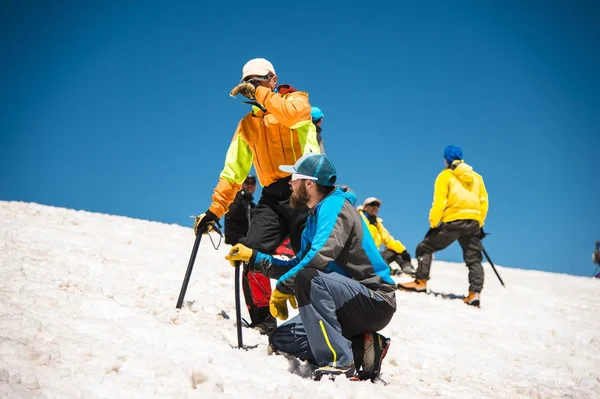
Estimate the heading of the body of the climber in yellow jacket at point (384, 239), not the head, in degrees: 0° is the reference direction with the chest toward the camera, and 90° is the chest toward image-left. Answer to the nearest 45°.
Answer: approximately 315°

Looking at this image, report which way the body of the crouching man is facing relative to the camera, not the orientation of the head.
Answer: to the viewer's left

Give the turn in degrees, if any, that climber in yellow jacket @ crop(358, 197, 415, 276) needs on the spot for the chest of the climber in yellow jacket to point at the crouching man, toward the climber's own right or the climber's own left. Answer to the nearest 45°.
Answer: approximately 45° to the climber's own right

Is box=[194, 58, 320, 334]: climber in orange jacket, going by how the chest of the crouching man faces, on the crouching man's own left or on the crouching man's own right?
on the crouching man's own right

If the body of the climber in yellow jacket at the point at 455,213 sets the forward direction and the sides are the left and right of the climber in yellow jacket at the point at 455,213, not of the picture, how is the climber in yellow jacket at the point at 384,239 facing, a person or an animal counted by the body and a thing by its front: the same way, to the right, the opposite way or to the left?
the opposite way

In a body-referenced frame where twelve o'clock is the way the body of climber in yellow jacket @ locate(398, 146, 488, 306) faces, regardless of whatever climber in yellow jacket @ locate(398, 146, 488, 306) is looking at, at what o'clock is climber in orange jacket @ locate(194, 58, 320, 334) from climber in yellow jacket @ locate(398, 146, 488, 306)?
climber in orange jacket @ locate(194, 58, 320, 334) is roughly at 8 o'clock from climber in yellow jacket @ locate(398, 146, 488, 306).

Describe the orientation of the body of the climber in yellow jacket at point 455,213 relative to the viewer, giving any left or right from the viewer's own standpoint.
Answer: facing away from the viewer and to the left of the viewer
